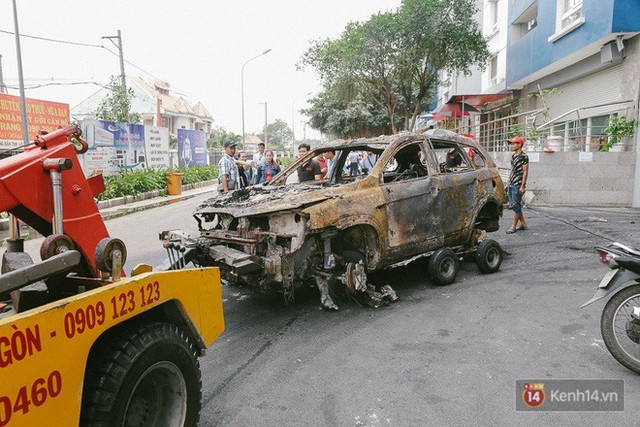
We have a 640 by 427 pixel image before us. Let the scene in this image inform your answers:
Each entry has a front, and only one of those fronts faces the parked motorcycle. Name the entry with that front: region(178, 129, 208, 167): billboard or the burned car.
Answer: the billboard

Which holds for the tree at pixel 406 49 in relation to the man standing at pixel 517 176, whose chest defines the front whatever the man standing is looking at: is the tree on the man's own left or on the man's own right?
on the man's own right

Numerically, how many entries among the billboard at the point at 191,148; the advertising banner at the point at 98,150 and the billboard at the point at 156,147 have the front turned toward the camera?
3

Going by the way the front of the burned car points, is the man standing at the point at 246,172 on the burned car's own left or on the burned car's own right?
on the burned car's own right

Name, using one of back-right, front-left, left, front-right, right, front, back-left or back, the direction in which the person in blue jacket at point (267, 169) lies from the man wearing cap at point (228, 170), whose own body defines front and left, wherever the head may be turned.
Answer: left

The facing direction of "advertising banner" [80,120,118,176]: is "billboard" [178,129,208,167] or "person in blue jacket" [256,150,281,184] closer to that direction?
the person in blue jacket

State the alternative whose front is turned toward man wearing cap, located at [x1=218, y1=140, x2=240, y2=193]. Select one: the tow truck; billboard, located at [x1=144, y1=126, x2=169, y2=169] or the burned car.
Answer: the billboard

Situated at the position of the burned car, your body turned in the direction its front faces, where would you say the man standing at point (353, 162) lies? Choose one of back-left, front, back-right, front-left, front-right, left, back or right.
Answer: back-right

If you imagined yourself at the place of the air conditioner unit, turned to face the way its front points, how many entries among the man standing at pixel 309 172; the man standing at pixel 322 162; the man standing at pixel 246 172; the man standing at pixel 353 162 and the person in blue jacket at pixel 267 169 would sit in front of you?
5

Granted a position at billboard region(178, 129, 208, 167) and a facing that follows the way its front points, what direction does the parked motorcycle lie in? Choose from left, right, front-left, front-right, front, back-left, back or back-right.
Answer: front

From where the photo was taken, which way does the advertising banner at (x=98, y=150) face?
toward the camera

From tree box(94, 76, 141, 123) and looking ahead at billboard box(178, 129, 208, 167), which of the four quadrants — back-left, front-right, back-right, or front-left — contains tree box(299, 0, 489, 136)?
front-right

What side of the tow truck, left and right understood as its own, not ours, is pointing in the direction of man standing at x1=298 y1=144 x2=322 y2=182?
back

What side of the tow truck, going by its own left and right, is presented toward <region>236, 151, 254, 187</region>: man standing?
back

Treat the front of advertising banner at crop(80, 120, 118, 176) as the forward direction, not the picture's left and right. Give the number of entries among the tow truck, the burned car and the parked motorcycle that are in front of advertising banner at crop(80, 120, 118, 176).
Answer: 3

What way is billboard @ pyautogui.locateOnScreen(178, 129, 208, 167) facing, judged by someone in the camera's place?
facing the viewer

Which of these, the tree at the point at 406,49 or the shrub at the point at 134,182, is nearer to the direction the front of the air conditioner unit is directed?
the shrub

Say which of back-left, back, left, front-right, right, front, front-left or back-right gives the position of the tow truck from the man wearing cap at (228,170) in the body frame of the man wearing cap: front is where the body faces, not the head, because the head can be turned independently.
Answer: front-right
